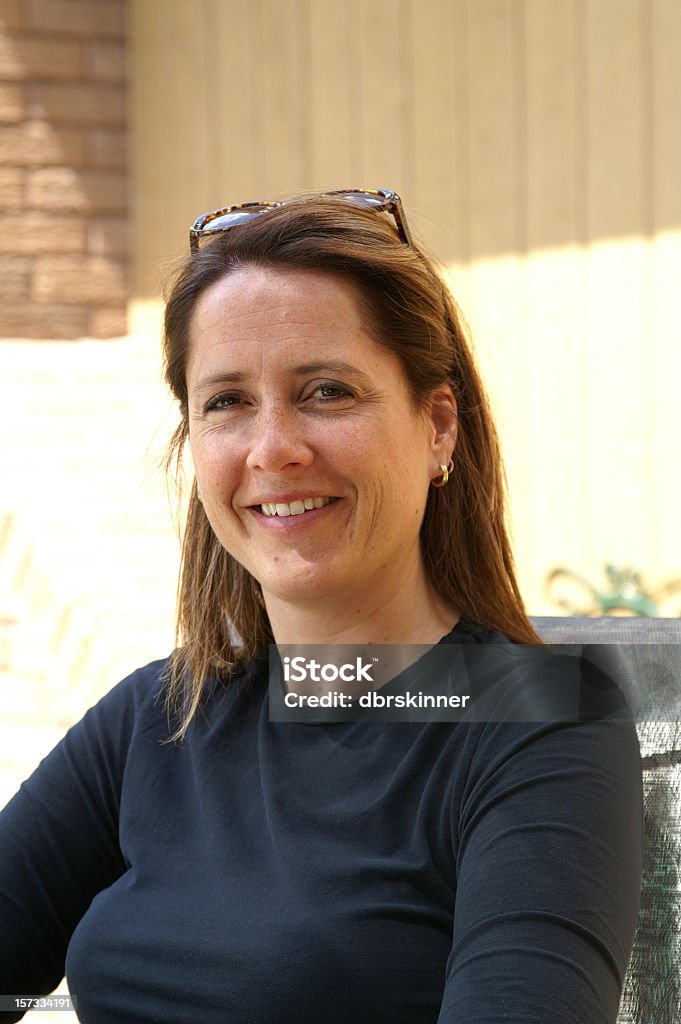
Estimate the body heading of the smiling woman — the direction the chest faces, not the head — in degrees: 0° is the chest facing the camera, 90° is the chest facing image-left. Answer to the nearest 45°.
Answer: approximately 45°

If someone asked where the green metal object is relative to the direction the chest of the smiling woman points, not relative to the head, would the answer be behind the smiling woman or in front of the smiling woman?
behind
